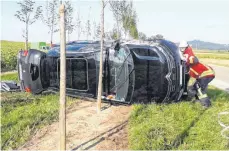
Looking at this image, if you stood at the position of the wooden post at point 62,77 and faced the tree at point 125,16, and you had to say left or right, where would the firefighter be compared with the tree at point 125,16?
right

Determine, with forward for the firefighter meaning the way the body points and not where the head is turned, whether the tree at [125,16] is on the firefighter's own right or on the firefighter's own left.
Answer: on the firefighter's own right

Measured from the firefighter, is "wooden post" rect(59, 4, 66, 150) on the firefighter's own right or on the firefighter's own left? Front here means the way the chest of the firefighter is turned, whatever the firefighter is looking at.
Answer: on the firefighter's own left

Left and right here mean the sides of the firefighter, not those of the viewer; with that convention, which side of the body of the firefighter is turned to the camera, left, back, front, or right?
left

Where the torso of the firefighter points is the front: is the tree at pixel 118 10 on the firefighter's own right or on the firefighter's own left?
on the firefighter's own right
